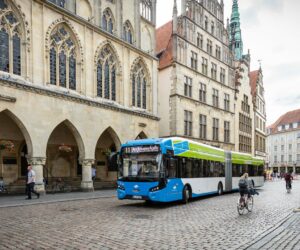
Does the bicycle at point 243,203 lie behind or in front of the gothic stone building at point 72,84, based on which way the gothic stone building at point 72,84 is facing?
in front

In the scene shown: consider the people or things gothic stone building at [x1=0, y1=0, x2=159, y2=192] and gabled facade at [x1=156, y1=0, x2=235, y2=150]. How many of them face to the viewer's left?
0

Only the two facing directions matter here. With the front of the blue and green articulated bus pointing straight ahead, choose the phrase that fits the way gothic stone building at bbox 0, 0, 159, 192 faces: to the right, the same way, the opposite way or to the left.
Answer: to the left

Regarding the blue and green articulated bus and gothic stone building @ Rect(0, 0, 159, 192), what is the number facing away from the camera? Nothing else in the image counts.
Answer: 0

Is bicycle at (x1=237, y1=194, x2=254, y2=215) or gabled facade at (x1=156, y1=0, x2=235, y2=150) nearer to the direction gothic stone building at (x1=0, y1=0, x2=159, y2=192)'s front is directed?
the bicycle

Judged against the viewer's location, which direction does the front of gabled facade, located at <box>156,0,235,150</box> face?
facing the viewer and to the right of the viewer

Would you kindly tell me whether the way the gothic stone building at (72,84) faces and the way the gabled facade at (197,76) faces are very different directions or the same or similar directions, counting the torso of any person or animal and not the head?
same or similar directions

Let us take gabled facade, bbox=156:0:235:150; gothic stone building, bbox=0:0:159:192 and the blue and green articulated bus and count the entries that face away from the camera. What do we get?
0
